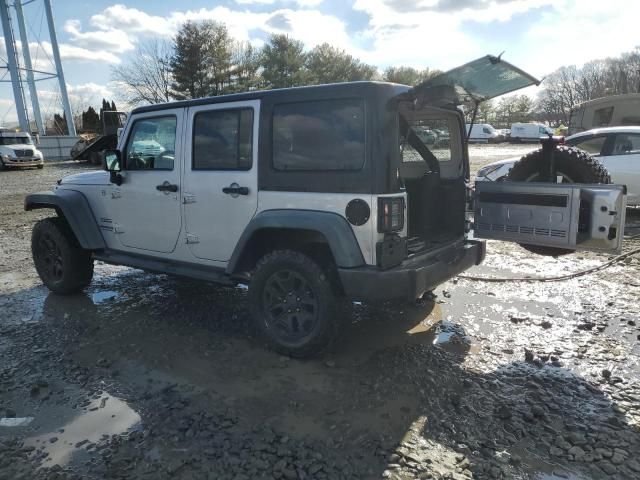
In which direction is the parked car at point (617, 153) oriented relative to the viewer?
to the viewer's left

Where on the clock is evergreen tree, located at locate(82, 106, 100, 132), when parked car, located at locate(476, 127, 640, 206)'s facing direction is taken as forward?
The evergreen tree is roughly at 1 o'clock from the parked car.

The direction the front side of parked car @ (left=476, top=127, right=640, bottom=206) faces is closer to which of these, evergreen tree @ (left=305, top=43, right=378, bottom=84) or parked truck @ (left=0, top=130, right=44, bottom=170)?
the parked truck

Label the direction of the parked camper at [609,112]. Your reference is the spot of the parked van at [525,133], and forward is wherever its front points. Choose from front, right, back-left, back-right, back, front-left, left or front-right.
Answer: right

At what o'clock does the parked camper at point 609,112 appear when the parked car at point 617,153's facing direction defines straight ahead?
the parked camper at point 609,112 is roughly at 3 o'clock from the parked car at point 617,153.

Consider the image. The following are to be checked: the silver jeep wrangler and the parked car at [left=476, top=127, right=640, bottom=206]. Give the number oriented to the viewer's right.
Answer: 0

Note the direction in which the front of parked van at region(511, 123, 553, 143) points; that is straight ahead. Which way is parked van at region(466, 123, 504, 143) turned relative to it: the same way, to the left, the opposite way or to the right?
the same way

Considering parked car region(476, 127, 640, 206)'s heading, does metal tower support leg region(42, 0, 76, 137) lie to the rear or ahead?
ahead

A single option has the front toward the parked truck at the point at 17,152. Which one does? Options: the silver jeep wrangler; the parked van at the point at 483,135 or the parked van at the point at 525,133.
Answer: the silver jeep wrangler

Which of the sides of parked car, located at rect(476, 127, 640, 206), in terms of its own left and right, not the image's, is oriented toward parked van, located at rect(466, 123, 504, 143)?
right
